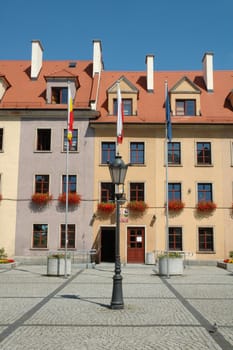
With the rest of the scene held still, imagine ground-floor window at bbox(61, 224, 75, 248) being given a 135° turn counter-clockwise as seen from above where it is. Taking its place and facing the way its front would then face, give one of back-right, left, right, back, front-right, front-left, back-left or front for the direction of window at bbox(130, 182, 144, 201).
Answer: front-right

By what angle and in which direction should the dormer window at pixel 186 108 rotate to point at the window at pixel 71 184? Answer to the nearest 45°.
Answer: approximately 90° to its right

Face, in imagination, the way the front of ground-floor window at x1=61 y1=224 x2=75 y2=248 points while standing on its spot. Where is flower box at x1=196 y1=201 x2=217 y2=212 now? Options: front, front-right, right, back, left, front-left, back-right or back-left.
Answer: left

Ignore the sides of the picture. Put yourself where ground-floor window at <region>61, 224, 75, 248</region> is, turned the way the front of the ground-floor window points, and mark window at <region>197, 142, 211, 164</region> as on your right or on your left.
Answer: on your left

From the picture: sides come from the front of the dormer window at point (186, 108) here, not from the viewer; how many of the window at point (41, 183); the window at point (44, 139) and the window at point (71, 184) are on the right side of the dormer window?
3

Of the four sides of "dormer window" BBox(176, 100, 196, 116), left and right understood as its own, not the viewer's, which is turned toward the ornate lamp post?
front

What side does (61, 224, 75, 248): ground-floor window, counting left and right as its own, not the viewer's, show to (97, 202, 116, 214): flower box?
left

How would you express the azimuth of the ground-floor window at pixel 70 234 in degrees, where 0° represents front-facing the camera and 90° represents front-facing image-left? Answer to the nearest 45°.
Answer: approximately 0°

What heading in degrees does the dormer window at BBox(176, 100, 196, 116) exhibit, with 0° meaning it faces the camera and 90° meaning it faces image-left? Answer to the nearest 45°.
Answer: approximately 0°
